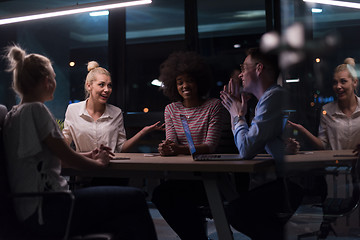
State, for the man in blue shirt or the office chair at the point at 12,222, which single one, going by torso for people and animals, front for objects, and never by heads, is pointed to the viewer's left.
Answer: the man in blue shirt

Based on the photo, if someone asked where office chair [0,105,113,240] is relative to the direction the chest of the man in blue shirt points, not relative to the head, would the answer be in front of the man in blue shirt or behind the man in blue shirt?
in front

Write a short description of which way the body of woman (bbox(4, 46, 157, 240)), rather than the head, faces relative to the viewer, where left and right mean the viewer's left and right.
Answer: facing away from the viewer and to the right of the viewer

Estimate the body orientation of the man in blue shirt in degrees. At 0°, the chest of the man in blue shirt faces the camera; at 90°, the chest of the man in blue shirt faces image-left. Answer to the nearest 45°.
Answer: approximately 90°

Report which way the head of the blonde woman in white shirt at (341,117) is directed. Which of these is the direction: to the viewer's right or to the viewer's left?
to the viewer's left

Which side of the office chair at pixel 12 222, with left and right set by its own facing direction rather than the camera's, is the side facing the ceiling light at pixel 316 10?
front

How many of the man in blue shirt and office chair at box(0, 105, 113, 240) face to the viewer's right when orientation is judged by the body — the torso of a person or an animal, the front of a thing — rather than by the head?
1

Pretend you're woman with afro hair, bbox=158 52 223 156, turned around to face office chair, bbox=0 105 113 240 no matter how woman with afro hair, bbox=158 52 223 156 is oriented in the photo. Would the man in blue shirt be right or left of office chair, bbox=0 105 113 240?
left

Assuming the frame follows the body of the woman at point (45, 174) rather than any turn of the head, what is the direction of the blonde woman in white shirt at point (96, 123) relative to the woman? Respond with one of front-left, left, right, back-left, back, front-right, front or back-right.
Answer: front-left

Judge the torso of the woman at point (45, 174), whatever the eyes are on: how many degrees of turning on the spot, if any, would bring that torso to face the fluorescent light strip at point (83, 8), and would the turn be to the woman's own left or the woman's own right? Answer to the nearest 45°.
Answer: approximately 45° to the woman's own left

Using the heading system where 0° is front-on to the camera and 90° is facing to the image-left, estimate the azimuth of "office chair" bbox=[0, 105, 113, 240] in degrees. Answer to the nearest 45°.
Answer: approximately 270°

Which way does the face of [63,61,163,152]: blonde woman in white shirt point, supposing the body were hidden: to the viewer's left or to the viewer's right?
to the viewer's right

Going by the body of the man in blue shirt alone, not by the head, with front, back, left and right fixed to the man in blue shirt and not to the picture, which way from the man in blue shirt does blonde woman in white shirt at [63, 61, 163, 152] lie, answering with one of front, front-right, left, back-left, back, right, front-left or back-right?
front-right

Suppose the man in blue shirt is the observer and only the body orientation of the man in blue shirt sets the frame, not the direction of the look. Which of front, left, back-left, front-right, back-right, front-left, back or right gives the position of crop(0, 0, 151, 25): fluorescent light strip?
front-right
